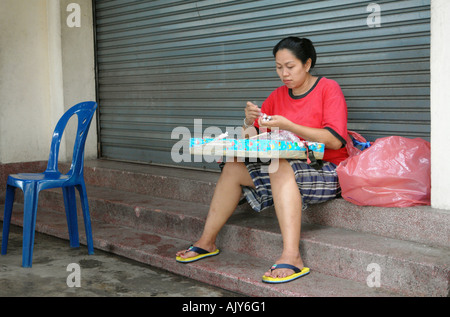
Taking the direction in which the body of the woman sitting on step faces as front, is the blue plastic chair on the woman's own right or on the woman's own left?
on the woman's own right

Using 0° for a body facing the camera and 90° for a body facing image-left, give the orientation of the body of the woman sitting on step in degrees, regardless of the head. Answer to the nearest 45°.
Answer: approximately 45°

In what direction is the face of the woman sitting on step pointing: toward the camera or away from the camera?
toward the camera

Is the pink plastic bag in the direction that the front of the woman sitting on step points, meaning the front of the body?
no

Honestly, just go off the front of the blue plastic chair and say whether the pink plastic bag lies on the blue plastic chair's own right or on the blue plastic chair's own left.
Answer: on the blue plastic chair's own left

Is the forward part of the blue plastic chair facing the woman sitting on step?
no

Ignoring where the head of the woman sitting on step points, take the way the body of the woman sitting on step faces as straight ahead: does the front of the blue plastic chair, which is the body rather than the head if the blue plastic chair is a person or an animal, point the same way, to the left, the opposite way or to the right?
the same way

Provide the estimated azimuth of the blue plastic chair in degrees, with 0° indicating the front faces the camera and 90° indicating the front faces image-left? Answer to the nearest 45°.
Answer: approximately 45°
